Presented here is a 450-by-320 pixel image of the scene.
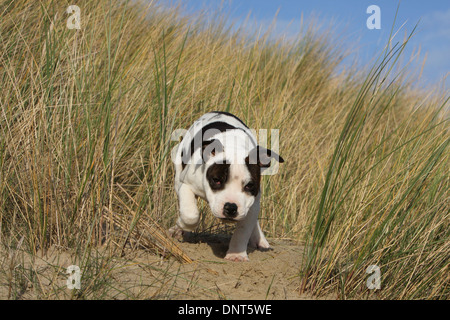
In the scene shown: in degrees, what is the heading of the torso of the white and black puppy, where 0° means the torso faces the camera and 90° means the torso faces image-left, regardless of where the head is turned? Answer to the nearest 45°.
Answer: approximately 0°
